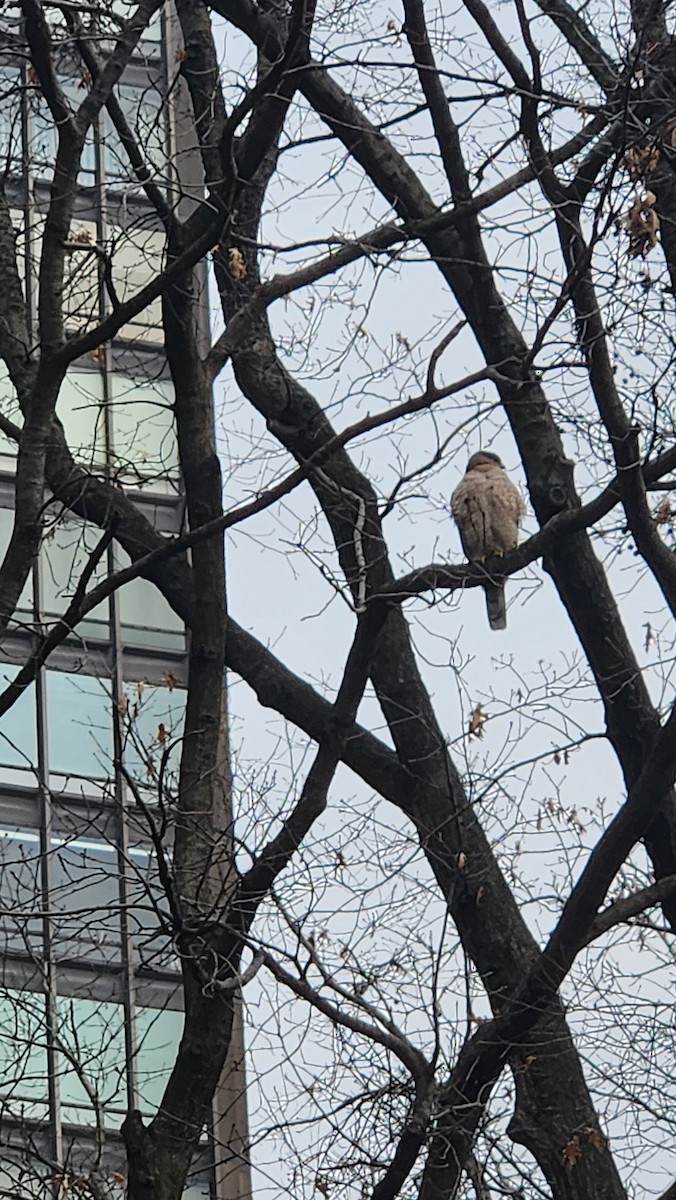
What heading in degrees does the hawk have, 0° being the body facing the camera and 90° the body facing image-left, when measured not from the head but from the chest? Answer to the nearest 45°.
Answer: approximately 0°
